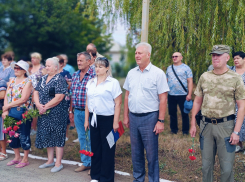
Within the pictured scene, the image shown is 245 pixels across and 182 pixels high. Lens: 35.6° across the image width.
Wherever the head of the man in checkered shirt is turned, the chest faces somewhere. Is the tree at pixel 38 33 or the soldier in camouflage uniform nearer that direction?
the soldier in camouflage uniform

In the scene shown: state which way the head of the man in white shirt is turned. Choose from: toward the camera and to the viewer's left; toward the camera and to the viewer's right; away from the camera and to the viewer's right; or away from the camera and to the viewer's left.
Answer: toward the camera and to the viewer's left

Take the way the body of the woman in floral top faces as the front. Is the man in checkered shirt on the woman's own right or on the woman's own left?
on the woman's own left

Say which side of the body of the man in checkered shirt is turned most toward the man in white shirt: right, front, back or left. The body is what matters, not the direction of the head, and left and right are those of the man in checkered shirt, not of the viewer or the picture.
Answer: left

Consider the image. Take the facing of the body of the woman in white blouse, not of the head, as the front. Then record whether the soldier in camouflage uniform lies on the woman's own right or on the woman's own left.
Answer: on the woman's own left

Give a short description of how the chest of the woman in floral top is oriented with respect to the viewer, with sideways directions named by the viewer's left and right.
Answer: facing the viewer and to the left of the viewer

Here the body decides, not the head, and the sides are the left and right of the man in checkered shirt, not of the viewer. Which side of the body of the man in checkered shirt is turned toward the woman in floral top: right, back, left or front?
right

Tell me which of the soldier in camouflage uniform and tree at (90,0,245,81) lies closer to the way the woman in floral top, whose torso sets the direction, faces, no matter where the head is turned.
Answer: the soldier in camouflage uniform

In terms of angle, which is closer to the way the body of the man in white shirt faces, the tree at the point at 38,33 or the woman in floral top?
the woman in floral top

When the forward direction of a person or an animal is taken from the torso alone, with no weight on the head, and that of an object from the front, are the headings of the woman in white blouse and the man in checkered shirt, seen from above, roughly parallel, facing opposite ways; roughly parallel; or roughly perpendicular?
roughly parallel

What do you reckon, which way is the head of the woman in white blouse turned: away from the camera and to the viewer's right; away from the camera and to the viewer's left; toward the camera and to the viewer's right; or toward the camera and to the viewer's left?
toward the camera and to the viewer's left

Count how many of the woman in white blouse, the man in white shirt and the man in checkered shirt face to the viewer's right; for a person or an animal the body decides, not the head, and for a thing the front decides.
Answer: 0
